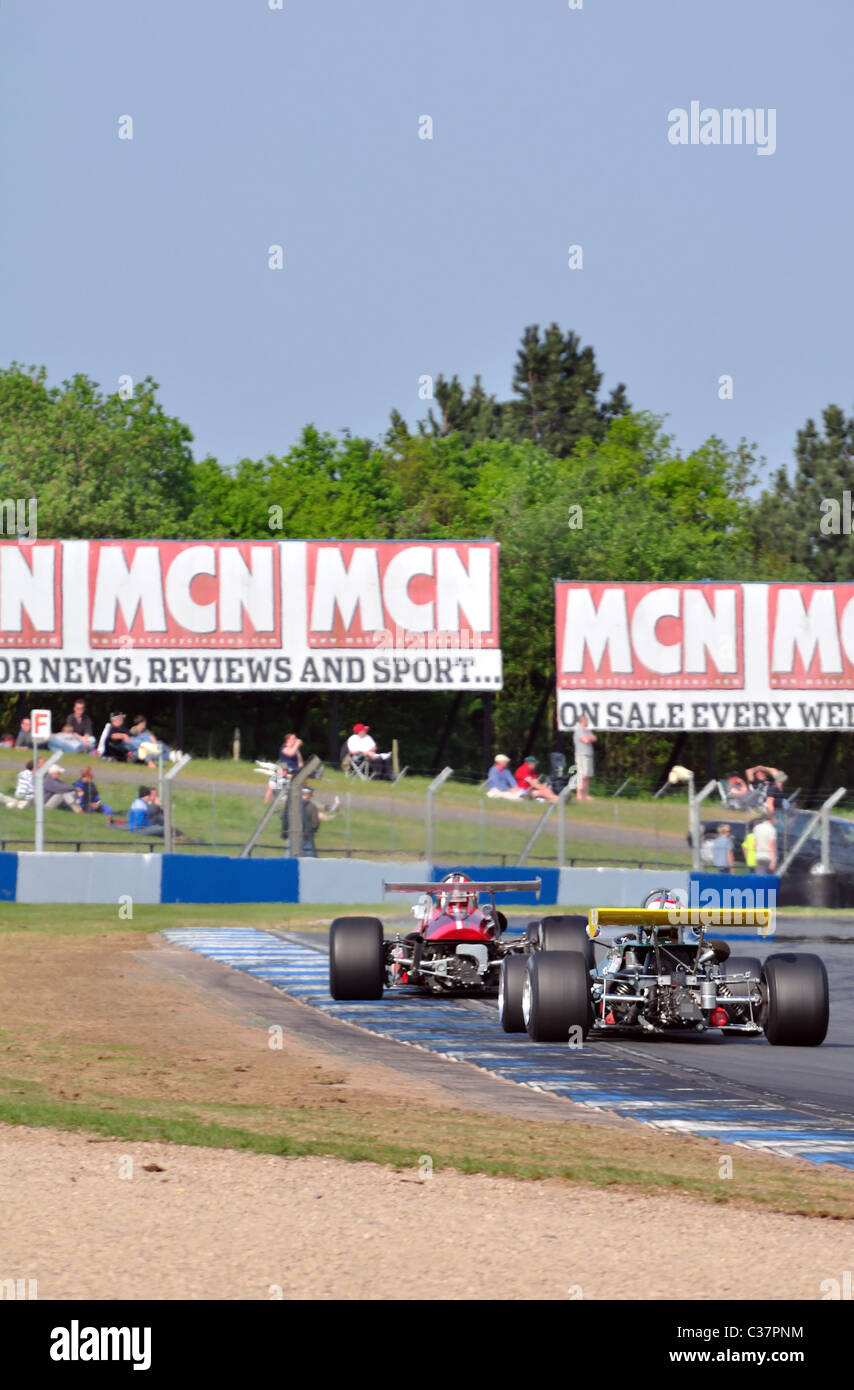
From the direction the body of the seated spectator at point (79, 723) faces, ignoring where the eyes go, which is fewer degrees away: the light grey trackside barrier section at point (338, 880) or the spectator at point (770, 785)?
the light grey trackside barrier section

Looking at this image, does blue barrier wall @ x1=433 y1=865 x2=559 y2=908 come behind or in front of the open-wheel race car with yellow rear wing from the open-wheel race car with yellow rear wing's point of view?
in front

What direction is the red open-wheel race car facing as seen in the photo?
away from the camera

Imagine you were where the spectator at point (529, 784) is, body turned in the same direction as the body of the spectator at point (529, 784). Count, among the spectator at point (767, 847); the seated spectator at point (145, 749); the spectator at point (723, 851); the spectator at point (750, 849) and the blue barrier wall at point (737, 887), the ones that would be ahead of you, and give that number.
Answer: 4

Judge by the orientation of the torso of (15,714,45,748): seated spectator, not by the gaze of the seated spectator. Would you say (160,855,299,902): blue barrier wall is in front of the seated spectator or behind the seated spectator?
in front

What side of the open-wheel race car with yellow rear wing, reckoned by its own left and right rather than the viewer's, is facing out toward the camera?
back

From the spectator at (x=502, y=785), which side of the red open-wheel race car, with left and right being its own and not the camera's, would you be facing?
front

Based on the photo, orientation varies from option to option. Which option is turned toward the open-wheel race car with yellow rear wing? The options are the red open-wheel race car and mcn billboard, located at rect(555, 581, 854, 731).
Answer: the mcn billboard

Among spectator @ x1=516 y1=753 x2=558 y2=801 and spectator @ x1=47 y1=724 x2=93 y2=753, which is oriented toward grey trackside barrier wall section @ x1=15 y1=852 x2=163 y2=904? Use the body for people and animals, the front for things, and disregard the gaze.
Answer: spectator @ x1=47 y1=724 x2=93 y2=753

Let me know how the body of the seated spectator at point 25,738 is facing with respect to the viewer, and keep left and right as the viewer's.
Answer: facing the viewer and to the right of the viewer

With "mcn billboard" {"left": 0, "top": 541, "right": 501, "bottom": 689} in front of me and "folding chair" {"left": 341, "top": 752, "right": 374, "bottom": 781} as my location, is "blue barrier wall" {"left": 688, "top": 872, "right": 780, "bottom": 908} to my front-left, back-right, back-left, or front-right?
back-right

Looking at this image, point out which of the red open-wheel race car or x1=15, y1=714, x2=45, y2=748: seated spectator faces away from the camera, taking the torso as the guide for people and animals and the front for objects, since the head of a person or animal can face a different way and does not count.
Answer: the red open-wheel race car

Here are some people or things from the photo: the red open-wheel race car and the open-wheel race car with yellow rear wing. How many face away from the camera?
2

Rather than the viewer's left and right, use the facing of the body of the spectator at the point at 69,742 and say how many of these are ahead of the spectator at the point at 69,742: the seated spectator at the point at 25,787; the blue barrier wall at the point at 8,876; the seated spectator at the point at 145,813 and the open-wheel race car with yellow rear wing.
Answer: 4

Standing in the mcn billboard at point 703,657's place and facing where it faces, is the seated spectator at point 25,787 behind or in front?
in front

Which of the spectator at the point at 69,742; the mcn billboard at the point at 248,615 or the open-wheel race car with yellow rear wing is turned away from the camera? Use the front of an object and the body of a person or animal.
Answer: the open-wheel race car with yellow rear wing
